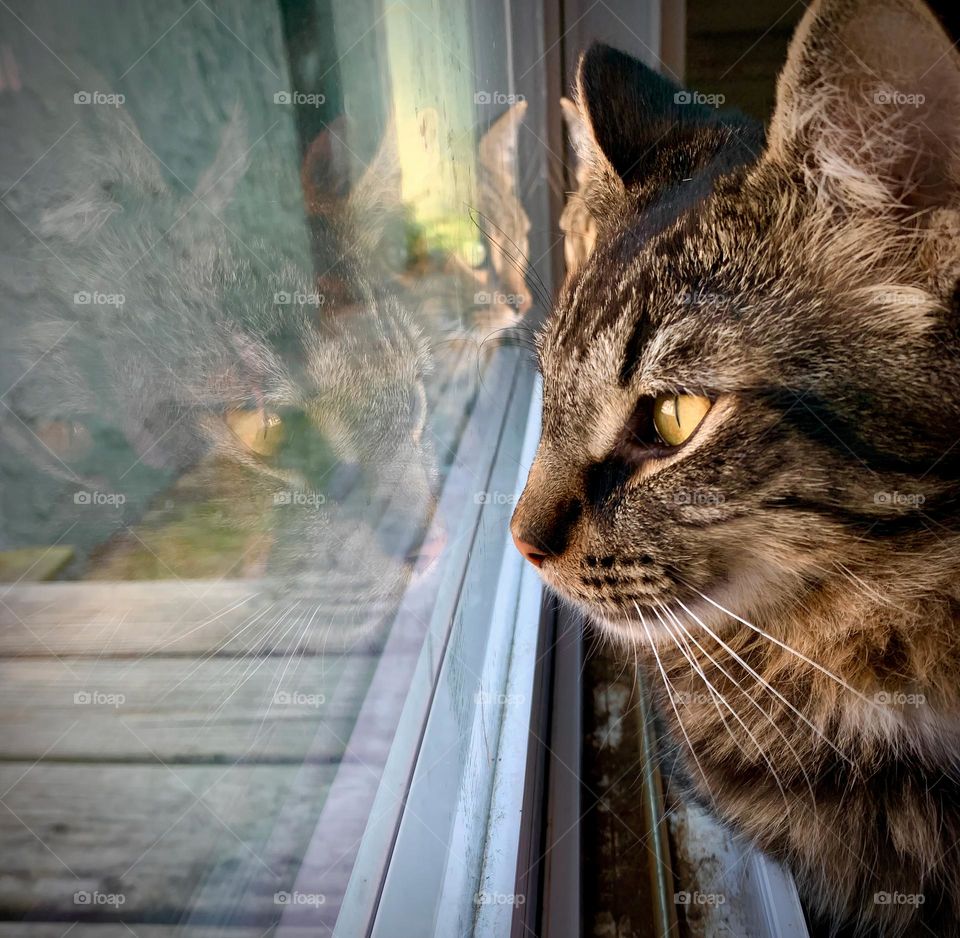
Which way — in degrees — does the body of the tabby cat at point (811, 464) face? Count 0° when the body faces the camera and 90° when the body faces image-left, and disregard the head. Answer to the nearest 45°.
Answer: approximately 90°

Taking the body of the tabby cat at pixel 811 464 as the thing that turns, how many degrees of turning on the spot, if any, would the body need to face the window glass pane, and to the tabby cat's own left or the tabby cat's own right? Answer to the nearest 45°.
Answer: approximately 45° to the tabby cat's own left
